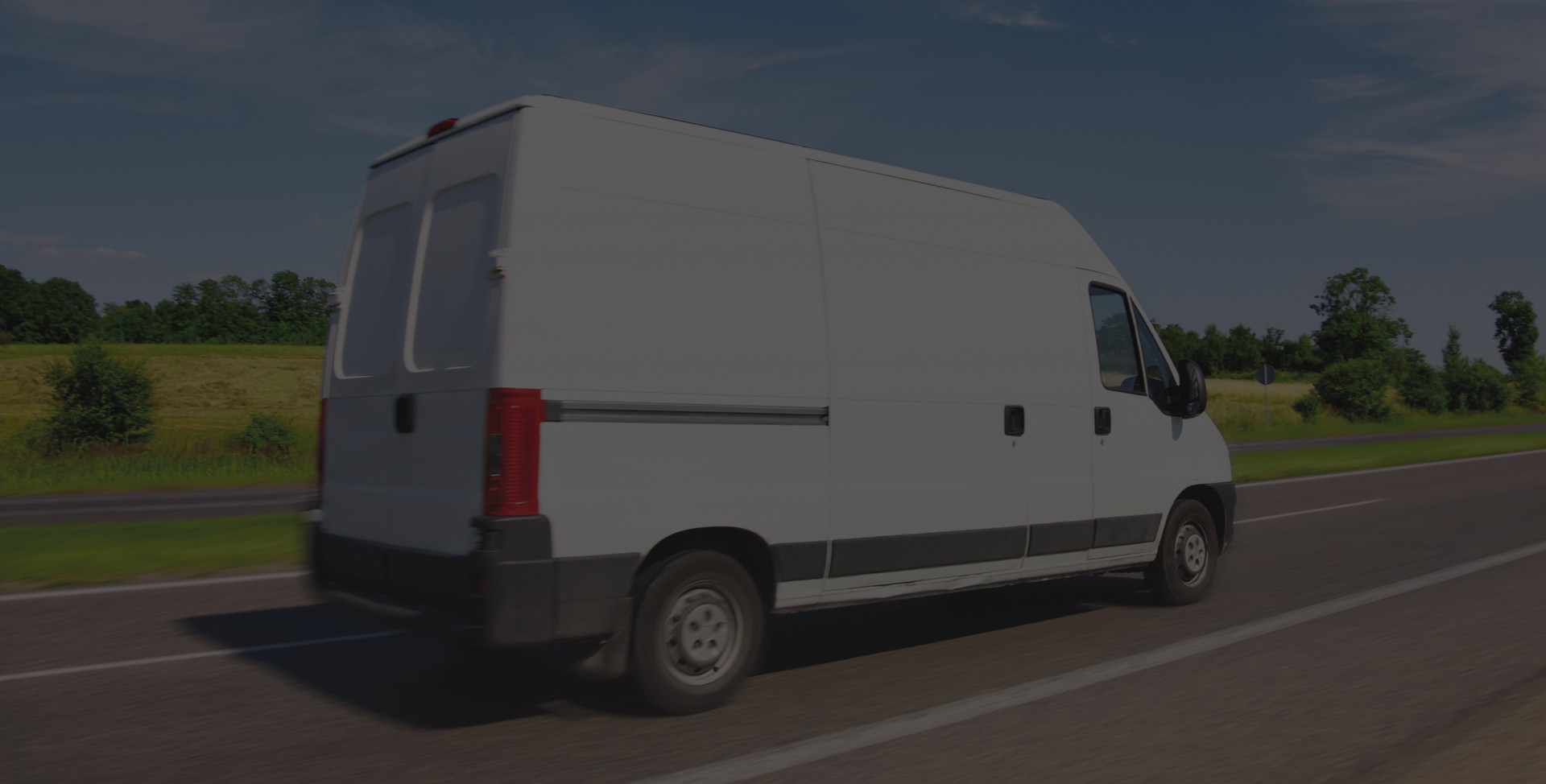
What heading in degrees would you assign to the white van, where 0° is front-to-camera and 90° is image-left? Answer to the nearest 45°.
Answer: approximately 225°

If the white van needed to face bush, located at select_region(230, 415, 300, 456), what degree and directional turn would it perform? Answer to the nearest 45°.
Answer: approximately 90° to its left

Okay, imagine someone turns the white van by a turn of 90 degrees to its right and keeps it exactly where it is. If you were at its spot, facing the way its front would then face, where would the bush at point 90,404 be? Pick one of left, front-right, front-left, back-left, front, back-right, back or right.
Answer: back
